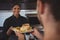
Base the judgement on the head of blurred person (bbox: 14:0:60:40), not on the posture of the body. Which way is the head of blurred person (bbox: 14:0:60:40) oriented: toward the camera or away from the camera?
away from the camera

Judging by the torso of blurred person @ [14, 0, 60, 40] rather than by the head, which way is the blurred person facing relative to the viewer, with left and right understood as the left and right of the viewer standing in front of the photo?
facing away from the viewer and to the left of the viewer
